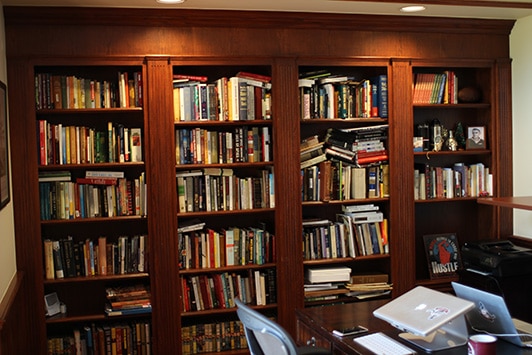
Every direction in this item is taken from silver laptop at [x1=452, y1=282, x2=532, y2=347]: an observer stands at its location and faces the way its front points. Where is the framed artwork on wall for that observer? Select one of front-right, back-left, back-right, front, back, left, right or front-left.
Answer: back-left

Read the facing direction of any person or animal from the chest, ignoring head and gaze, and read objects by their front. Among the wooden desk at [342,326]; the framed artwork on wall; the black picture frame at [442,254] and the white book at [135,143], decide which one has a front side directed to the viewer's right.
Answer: the framed artwork on wall

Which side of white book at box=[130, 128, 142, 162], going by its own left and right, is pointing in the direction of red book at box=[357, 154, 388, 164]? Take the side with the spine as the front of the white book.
left

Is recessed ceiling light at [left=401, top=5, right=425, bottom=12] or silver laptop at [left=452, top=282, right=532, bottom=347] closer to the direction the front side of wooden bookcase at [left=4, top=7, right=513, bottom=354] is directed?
the silver laptop

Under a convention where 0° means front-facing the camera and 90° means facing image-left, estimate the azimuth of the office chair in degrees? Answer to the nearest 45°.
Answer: approximately 225°

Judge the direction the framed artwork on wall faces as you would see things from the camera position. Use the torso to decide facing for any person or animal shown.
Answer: facing to the right of the viewer
